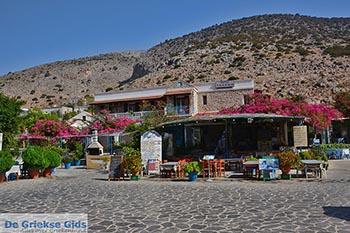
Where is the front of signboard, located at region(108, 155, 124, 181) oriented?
toward the camera

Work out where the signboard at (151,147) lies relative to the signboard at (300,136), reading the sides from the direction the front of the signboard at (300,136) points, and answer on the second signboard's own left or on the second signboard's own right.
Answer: on the second signboard's own right

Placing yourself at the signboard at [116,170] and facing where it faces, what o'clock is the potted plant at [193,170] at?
The potted plant is roughly at 10 o'clock from the signboard.

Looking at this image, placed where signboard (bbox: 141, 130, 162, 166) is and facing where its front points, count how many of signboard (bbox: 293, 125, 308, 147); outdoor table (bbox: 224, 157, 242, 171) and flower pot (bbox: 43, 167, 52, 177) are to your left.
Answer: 2

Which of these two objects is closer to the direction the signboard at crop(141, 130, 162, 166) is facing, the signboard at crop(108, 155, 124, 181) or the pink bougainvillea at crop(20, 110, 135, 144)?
the signboard

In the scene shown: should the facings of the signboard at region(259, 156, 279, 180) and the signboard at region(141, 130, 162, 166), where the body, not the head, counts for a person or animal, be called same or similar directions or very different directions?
same or similar directions

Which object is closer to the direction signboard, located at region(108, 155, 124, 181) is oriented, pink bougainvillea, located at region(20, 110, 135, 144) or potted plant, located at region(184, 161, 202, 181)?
the potted plant

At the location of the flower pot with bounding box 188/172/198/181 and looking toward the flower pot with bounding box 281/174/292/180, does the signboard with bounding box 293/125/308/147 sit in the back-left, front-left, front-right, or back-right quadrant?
front-left

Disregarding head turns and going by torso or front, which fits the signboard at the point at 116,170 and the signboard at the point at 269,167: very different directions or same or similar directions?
same or similar directions

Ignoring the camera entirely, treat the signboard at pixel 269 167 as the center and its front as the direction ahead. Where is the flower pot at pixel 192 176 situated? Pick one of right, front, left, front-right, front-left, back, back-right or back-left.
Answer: right

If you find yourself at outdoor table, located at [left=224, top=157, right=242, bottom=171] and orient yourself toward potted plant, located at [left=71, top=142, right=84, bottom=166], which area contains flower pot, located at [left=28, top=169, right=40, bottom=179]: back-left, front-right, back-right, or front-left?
front-left

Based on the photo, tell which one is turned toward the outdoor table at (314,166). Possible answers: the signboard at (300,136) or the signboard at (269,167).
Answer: the signboard at (300,136)

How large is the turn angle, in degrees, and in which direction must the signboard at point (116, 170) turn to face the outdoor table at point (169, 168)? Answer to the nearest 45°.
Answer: approximately 90° to its left

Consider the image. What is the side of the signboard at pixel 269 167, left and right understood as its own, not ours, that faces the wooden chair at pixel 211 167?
right

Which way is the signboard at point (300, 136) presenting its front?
toward the camera

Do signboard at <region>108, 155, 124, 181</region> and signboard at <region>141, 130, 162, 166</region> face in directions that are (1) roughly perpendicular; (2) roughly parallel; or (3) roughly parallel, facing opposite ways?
roughly parallel

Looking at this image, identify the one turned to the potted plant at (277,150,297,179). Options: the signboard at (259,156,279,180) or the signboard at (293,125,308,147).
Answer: the signboard at (293,125,308,147)

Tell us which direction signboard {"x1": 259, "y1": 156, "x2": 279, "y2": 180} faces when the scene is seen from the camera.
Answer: facing the viewer
